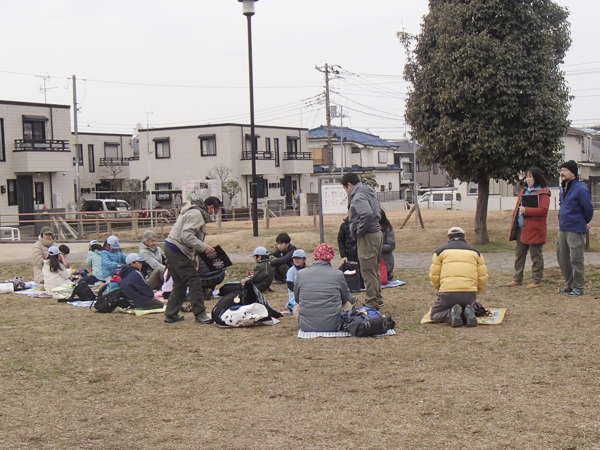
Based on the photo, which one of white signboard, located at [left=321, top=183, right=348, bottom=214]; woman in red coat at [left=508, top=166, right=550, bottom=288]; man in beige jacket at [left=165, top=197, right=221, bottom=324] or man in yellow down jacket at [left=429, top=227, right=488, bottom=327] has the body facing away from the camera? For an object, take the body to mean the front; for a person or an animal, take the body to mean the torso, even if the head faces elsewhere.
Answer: the man in yellow down jacket

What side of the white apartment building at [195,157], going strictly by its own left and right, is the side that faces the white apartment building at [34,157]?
right

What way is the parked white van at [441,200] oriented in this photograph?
to the viewer's left

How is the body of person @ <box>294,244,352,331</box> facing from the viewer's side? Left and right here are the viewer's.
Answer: facing away from the viewer

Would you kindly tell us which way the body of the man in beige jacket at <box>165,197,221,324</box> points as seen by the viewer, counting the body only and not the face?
to the viewer's right

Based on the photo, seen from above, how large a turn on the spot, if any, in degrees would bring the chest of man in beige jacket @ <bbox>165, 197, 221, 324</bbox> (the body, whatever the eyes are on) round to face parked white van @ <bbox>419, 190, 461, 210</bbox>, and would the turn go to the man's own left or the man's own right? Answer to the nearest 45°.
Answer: approximately 45° to the man's own left

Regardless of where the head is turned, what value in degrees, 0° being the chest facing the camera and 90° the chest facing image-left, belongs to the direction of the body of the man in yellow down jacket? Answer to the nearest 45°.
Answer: approximately 180°

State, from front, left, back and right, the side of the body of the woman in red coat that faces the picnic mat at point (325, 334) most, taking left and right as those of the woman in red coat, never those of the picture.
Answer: front

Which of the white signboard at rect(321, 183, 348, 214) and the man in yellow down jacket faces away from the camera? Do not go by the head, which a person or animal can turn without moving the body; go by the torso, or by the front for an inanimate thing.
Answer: the man in yellow down jacket

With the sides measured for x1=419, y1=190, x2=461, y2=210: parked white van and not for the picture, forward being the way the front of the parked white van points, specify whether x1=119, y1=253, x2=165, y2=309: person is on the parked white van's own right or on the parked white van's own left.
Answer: on the parked white van's own left

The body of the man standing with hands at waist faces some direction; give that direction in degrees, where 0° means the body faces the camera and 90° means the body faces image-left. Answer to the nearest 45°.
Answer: approximately 90°

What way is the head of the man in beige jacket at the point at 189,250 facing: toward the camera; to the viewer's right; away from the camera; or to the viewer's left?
to the viewer's right
